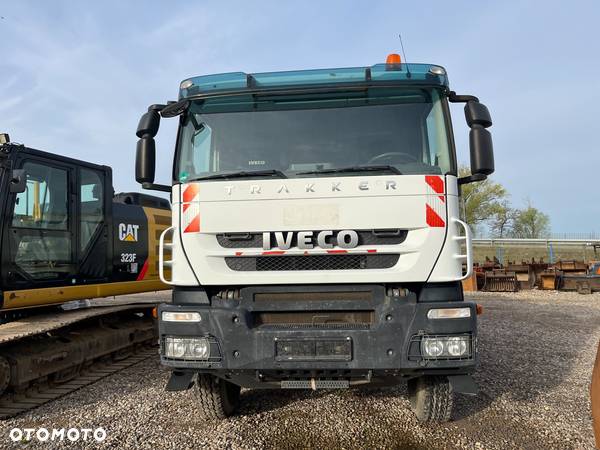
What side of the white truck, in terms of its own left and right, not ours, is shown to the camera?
front

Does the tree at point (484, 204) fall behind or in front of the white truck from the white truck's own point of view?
behind

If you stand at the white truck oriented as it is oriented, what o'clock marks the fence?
The fence is roughly at 7 o'clock from the white truck.

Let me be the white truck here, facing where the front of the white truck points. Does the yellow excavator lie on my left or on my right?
on my right

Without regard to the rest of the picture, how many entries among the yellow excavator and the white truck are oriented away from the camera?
0

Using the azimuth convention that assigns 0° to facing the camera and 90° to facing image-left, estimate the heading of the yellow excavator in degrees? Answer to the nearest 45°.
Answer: approximately 45°

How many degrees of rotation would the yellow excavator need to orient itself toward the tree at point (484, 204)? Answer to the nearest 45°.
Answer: approximately 180°
